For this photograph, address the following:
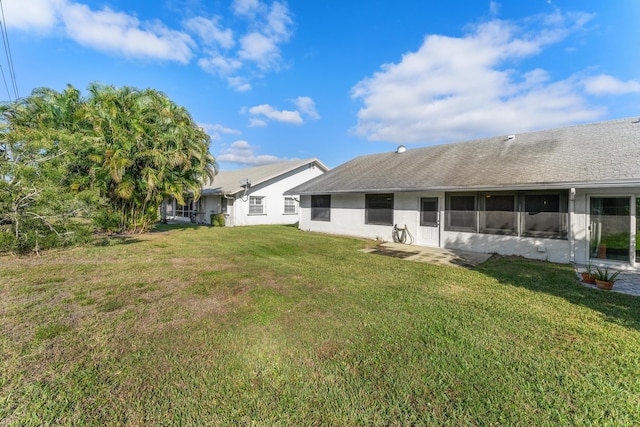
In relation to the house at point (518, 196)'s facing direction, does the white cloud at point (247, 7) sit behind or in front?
behind

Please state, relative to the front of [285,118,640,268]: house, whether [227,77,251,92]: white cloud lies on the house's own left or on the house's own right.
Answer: on the house's own left

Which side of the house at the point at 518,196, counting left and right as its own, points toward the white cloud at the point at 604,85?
front

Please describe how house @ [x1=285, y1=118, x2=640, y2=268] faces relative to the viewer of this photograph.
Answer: facing away from the viewer and to the right of the viewer
